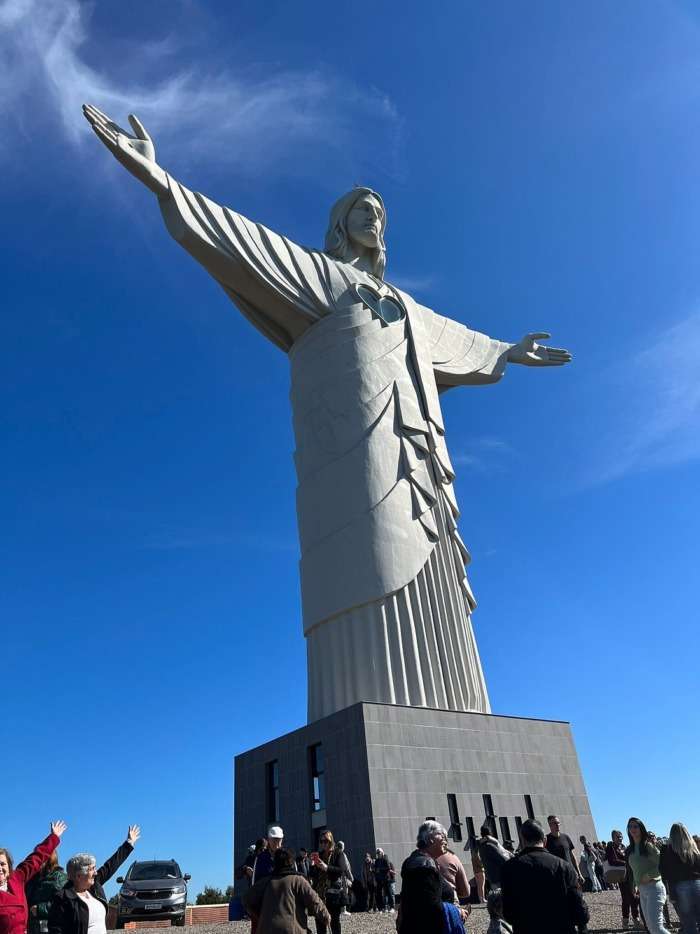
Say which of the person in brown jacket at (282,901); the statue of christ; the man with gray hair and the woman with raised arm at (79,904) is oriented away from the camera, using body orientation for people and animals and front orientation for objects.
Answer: the person in brown jacket

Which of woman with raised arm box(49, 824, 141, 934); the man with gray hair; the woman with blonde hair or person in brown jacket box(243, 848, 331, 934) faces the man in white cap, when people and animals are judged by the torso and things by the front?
the person in brown jacket

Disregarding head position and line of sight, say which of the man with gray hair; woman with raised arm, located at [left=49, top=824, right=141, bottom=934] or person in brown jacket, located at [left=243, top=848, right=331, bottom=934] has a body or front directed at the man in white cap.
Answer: the person in brown jacket

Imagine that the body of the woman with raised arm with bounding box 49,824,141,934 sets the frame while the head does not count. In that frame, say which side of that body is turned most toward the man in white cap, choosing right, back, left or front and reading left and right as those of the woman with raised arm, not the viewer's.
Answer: left

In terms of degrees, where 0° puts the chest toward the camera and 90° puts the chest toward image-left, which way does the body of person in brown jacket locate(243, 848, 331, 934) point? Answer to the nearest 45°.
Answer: approximately 180°

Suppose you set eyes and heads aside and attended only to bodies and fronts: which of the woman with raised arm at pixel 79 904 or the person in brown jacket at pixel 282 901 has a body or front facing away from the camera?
the person in brown jacket

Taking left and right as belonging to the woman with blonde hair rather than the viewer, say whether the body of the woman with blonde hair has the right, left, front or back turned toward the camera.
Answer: back

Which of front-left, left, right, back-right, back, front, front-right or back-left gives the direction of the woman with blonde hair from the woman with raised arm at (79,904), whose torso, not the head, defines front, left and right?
front-left
